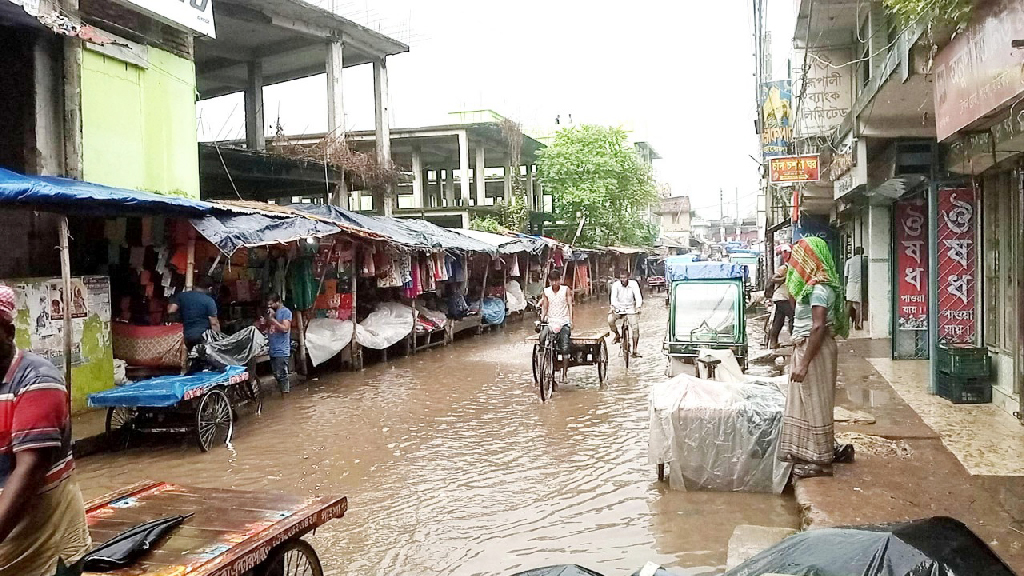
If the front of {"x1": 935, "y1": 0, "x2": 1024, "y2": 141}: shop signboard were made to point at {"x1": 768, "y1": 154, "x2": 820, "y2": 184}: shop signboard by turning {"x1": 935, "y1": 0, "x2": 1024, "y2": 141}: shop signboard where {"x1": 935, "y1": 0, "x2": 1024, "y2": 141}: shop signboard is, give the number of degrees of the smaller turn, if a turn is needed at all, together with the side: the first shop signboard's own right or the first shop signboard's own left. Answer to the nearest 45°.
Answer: approximately 135° to the first shop signboard's own right

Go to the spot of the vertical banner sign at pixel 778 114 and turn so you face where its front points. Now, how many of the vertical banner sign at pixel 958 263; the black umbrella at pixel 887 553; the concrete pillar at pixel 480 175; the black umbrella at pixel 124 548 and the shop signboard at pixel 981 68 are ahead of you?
4

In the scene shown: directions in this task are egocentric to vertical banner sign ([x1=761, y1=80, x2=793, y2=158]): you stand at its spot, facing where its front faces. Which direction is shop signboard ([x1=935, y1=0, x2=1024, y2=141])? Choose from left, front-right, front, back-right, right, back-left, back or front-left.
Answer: front

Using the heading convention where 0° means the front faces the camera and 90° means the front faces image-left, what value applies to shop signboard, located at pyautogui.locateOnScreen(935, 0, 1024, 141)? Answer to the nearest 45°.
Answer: approximately 45°

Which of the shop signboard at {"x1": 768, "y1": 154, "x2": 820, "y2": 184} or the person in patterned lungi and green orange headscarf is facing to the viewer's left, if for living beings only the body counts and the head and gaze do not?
the person in patterned lungi and green orange headscarf

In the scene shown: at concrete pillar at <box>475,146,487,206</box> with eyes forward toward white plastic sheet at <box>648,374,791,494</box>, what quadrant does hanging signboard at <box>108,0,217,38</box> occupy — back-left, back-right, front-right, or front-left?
front-right

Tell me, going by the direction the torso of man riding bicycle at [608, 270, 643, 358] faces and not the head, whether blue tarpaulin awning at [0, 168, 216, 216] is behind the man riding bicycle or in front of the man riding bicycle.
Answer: in front

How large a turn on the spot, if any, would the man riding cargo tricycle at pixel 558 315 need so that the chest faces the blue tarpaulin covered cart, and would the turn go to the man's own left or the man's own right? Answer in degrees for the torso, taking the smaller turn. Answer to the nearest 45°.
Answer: approximately 45° to the man's own right

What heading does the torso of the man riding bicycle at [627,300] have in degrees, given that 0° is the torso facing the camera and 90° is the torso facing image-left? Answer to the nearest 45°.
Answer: approximately 0°

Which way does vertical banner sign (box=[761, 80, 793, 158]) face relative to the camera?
toward the camera

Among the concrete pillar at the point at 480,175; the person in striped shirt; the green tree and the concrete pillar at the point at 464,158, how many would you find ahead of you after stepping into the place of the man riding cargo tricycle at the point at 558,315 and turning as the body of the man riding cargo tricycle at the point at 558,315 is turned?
1

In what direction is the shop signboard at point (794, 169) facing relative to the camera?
toward the camera

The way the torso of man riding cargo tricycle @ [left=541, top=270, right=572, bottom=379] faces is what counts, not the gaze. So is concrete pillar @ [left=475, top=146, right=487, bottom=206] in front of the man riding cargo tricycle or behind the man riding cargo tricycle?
behind

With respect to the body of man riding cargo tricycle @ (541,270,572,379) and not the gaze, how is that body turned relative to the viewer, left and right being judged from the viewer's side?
facing the viewer
